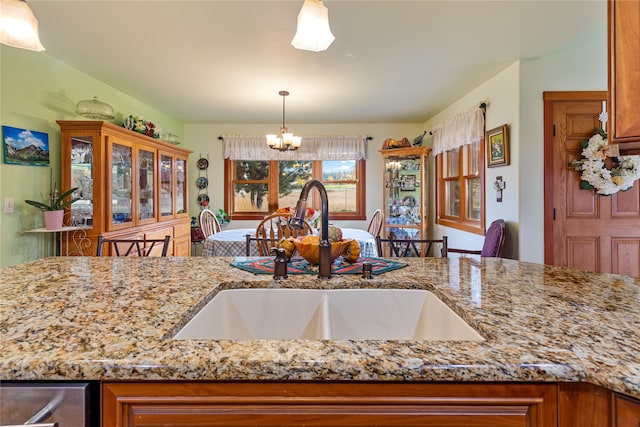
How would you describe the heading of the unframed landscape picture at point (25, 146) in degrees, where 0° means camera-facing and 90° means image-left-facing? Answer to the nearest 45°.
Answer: approximately 315°

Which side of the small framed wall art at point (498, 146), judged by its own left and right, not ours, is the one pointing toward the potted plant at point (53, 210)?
front

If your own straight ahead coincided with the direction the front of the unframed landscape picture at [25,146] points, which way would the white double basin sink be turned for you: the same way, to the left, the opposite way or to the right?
to the right

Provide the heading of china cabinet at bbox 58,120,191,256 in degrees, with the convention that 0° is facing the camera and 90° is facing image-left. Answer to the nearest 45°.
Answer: approximately 315°

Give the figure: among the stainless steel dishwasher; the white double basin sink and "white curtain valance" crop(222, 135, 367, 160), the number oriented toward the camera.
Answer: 3

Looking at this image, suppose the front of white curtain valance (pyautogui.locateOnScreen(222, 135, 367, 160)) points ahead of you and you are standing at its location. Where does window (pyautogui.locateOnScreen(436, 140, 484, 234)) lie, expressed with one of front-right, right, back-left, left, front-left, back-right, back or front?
front-left

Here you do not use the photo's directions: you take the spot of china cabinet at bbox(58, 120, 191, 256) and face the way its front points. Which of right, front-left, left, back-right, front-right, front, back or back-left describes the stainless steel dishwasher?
front-right

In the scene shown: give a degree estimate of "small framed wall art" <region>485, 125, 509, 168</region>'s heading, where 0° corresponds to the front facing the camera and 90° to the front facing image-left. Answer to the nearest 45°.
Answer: approximately 45°

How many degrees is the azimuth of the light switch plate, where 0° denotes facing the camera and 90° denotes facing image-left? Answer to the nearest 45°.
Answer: approximately 315°

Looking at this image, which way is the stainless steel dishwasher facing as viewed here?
toward the camera

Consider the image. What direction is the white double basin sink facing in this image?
toward the camera
